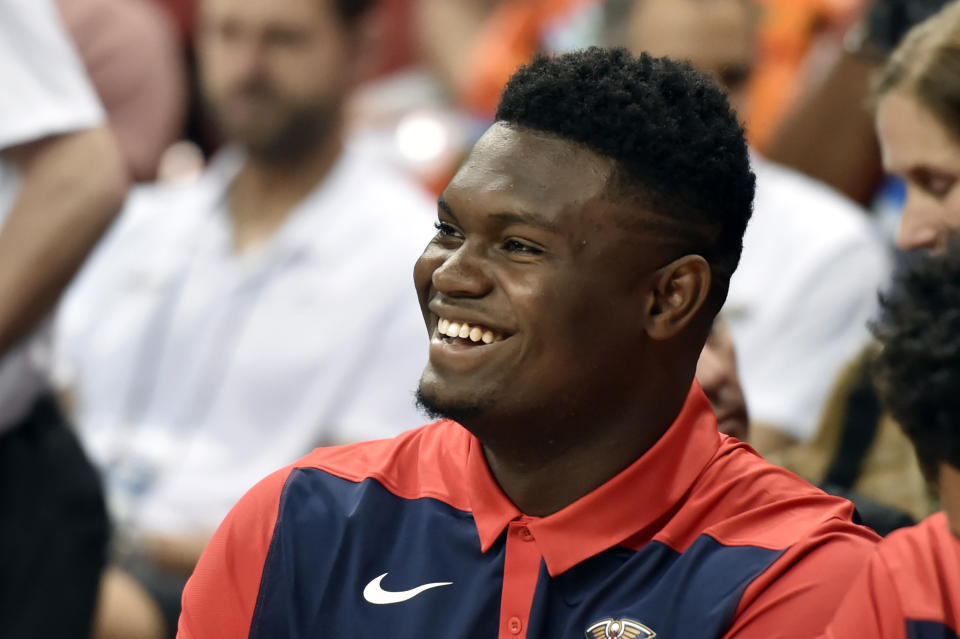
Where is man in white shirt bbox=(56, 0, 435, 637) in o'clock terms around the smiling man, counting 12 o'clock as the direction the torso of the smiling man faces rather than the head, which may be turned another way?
The man in white shirt is roughly at 4 o'clock from the smiling man.

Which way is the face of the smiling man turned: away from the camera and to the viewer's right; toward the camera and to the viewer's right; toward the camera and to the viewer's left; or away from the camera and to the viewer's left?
toward the camera and to the viewer's left

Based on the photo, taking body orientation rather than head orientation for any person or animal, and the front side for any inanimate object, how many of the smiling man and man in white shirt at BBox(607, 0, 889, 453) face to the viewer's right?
0

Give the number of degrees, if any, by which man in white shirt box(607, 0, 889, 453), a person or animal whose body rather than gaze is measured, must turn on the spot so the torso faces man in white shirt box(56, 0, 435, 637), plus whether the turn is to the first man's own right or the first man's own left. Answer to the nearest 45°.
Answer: approximately 45° to the first man's own right

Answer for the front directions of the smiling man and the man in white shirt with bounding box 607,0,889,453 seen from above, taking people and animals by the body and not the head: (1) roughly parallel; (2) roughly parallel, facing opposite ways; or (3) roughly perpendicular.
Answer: roughly parallel

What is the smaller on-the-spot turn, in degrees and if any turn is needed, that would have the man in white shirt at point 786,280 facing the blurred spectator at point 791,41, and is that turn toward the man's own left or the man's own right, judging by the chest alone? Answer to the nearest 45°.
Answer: approximately 135° to the man's own right

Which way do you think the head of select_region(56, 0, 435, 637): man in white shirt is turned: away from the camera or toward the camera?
toward the camera

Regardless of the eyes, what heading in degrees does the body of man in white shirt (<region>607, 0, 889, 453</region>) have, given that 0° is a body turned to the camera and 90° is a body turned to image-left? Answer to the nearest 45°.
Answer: approximately 45°

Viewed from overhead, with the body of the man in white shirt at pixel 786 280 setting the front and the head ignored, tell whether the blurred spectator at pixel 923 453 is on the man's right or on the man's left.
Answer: on the man's left

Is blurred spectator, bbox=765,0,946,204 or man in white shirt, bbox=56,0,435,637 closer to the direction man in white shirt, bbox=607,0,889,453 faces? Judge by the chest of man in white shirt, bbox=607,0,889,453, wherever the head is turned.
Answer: the man in white shirt

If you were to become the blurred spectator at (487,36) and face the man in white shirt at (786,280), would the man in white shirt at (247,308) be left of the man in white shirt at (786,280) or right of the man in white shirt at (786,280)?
right

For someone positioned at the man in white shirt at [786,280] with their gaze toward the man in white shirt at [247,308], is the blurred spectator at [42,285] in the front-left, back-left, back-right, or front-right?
front-left

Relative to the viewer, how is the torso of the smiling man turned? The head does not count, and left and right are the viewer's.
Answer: facing the viewer and to the left of the viewer
